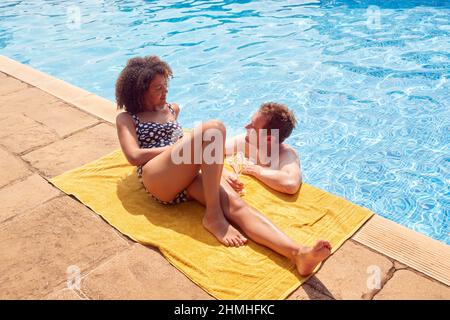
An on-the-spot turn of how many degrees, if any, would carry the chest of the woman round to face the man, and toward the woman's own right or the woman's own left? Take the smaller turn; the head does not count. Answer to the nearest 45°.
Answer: approximately 90° to the woman's own left

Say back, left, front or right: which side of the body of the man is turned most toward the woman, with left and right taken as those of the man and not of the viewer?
front

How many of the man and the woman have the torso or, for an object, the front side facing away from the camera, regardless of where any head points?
0

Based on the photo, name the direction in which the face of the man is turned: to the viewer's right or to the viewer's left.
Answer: to the viewer's left

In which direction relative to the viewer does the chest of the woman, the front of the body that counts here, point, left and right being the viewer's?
facing the viewer and to the right of the viewer
